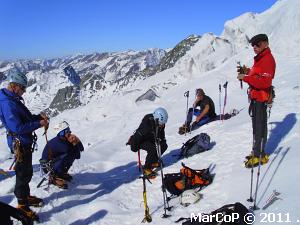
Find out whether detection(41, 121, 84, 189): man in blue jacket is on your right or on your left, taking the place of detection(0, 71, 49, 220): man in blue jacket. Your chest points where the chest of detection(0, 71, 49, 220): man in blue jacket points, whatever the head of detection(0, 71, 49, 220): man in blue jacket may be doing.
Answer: on your left

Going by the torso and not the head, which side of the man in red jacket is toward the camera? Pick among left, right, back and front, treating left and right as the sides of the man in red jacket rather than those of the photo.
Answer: left

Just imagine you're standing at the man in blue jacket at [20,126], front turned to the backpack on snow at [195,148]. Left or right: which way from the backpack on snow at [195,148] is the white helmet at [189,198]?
right

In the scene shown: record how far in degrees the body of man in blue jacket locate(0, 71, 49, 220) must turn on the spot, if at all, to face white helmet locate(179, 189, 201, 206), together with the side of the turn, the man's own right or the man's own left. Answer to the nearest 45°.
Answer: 0° — they already face it

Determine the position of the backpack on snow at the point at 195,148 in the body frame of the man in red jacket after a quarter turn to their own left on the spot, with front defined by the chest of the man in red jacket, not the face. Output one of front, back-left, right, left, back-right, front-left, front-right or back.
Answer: back-right

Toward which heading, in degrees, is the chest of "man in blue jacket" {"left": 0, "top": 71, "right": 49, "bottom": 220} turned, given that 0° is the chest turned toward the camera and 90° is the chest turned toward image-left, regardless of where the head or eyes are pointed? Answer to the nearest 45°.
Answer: approximately 270°

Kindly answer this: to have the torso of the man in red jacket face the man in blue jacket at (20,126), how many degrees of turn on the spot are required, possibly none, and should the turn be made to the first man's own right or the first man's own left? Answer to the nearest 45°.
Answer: approximately 45° to the first man's own left

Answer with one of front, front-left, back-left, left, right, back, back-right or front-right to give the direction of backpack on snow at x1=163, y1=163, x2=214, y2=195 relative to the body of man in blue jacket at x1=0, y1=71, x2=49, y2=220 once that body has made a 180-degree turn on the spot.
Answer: back

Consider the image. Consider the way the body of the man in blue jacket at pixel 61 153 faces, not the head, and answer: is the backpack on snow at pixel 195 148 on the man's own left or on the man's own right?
on the man's own left

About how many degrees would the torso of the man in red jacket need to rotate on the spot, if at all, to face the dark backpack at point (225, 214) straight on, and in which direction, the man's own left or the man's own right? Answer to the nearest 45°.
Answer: approximately 90° to the man's own left

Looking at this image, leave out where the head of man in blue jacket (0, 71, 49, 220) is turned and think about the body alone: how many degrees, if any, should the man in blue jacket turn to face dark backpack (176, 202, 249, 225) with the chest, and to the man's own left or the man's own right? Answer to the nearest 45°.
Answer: approximately 45° to the man's own right

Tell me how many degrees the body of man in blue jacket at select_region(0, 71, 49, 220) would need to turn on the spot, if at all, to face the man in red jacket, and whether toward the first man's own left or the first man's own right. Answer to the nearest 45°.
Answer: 0° — they already face them

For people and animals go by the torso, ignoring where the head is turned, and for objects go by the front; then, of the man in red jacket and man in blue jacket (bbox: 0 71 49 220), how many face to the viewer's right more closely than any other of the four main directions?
1
